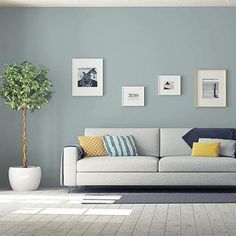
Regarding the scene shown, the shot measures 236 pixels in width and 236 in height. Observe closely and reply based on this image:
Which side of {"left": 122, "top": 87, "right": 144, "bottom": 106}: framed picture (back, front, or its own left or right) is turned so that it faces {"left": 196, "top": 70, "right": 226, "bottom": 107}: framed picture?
left

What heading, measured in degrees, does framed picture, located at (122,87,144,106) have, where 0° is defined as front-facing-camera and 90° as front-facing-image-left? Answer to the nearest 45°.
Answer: approximately 0°

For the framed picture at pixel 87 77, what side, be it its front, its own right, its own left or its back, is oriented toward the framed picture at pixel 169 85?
left

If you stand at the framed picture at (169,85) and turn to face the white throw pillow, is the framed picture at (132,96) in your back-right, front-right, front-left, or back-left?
back-right

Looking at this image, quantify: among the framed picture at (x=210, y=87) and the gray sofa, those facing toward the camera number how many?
2

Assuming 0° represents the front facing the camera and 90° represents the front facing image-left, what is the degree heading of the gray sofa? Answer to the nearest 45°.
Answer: approximately 0°

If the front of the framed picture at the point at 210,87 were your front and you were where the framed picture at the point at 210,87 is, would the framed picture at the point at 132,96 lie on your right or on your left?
on your right
